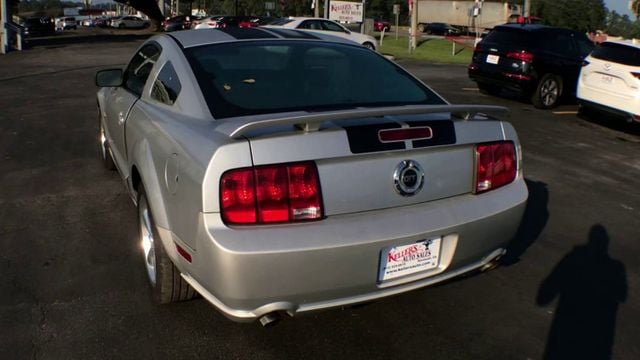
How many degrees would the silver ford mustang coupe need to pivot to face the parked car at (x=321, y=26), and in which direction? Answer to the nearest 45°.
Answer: approximately 45° to its right

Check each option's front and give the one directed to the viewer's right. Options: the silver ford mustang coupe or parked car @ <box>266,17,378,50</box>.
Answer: the parked car

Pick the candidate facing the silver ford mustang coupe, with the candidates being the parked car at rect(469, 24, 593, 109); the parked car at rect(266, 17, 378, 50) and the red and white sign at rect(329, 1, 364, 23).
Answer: the red and white sign

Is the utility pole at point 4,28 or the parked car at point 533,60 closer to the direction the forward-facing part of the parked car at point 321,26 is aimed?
the parked car

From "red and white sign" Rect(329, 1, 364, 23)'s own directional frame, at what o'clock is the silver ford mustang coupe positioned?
The silver ford mustang coupe is roughly at 12 o'clock from the red and white sign.

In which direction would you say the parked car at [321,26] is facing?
to the viewer's right

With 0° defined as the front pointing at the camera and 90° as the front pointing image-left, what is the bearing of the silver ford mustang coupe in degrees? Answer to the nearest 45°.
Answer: approximately 135°

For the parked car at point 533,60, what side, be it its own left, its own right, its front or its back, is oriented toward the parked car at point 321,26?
left

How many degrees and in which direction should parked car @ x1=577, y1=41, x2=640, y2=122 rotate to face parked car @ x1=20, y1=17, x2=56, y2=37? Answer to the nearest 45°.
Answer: approximately 90° to its left
